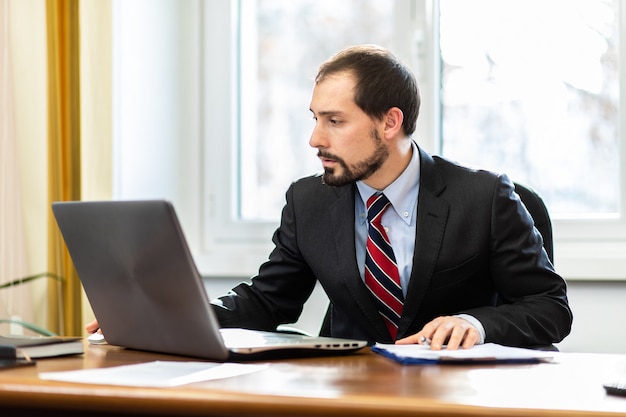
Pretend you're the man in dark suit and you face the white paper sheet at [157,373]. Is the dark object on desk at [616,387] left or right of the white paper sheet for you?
left

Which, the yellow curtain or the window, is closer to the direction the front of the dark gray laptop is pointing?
the window

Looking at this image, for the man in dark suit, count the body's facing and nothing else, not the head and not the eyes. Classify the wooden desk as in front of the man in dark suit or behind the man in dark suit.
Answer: in front

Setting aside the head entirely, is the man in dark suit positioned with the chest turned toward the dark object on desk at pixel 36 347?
yes

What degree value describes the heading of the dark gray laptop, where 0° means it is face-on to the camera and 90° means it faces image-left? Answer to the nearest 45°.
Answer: approximately 225°

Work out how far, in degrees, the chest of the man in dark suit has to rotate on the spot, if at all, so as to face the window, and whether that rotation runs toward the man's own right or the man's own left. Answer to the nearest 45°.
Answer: approximately 135° to the man's own right

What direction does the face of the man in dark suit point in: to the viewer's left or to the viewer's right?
to the viewer's left

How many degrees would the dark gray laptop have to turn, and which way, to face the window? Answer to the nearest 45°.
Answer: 0° — it already faces it

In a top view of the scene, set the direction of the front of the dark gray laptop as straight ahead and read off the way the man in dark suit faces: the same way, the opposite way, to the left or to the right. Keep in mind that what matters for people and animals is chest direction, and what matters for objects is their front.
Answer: the opposite way
